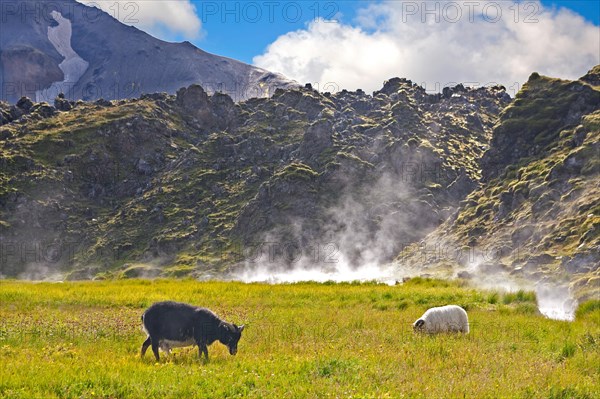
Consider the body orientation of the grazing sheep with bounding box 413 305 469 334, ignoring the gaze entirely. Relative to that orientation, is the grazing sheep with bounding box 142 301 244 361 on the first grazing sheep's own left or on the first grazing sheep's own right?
on the first grazing sheep's own left

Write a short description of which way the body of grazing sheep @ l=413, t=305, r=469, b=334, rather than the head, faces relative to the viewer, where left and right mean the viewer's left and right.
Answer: facing to the left of the viewer

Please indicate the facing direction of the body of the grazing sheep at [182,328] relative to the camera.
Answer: to the viewer's right

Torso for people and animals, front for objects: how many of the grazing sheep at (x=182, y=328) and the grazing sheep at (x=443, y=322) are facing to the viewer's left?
1

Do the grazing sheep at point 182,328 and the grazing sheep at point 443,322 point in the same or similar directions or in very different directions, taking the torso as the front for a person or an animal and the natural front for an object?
very different directions

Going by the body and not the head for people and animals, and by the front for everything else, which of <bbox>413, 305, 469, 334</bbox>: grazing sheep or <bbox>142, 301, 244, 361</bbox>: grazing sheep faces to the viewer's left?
<bbox>413, 305, 469, 334</bbox>: grazing sheep
